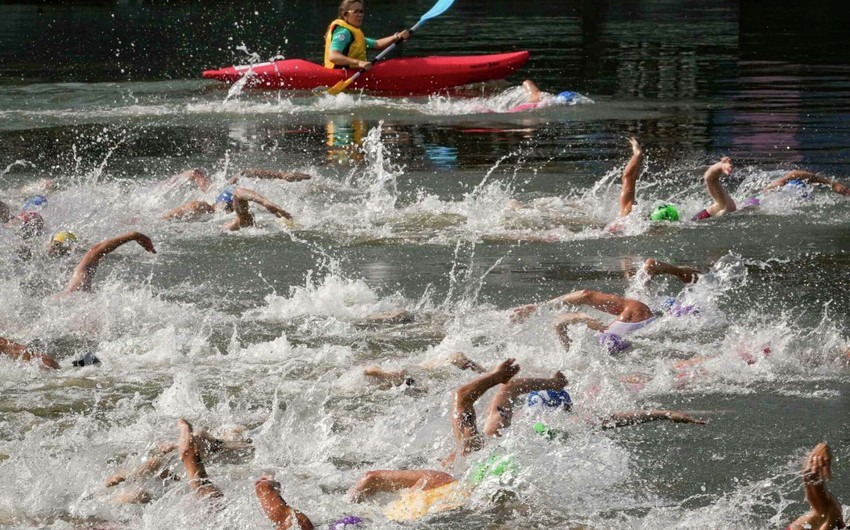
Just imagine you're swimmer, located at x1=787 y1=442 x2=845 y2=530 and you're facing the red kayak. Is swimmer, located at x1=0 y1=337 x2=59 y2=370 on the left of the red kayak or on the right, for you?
left

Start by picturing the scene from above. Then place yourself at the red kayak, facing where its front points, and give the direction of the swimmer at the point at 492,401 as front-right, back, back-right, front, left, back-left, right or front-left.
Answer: right

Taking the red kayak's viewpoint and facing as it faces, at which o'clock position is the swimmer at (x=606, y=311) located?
The swimmer is roughly at 3 o'clock from the red kayak.

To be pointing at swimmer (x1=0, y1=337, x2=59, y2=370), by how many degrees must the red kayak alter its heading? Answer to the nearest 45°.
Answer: approximately 90° to its right

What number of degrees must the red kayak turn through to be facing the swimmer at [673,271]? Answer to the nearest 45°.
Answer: approximately 90° to its right

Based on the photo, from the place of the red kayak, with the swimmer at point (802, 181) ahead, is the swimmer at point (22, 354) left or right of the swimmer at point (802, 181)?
right

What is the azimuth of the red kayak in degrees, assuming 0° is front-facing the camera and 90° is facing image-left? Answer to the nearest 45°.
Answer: approximately 270°
